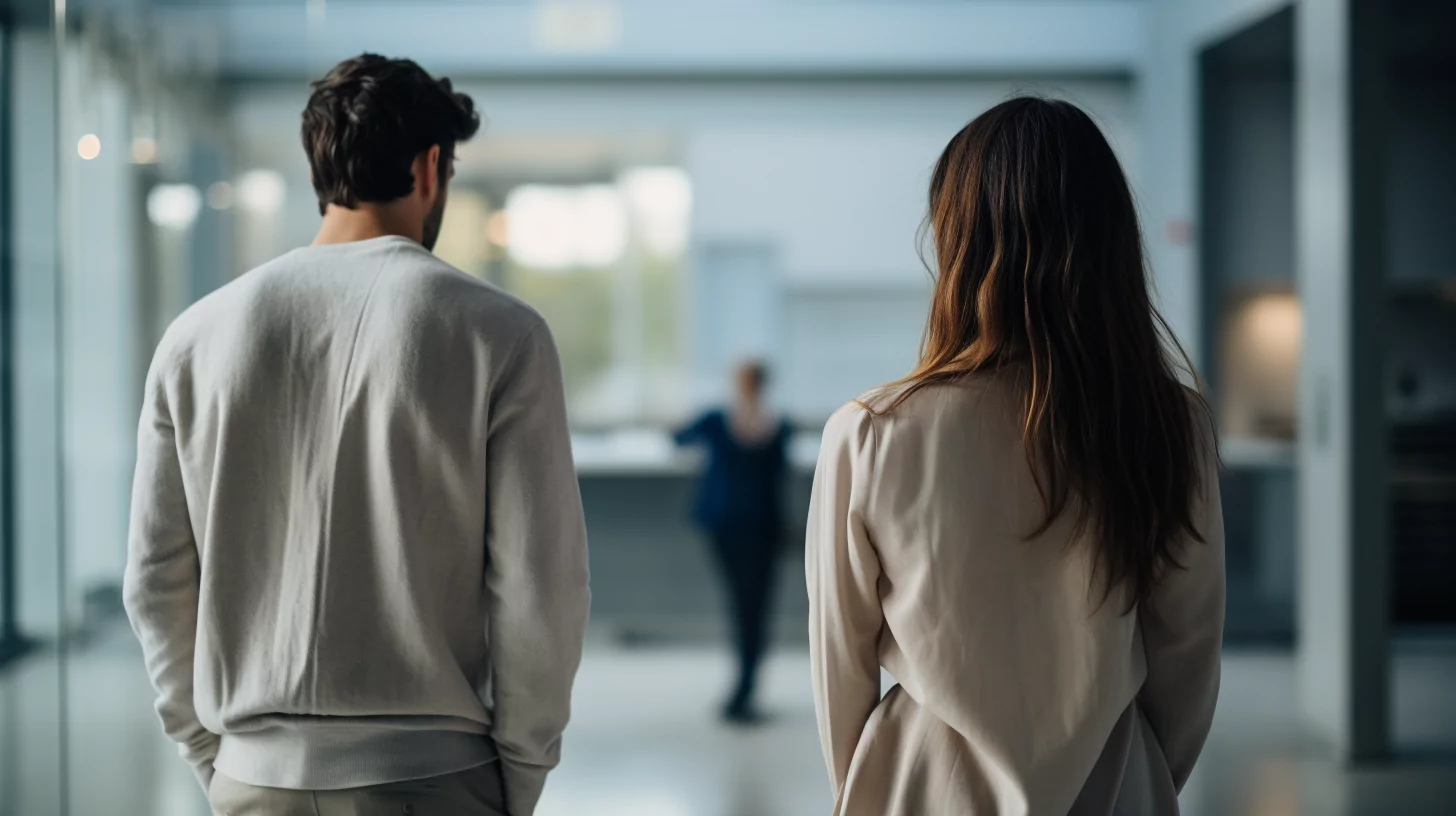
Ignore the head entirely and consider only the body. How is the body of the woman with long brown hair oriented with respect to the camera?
away from the camera

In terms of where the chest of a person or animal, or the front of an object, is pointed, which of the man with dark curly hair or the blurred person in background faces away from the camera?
the man with dark curly hair

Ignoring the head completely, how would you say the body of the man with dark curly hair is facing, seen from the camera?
away from the camera

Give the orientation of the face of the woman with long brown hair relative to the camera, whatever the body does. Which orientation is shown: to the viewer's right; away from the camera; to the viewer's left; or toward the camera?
away from the camera

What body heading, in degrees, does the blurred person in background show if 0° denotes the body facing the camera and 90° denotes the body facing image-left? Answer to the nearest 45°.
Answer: approximately 0°

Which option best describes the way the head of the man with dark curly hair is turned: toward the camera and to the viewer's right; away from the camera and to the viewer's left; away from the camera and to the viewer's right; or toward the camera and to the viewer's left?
away from the camera and to the viewer's right
